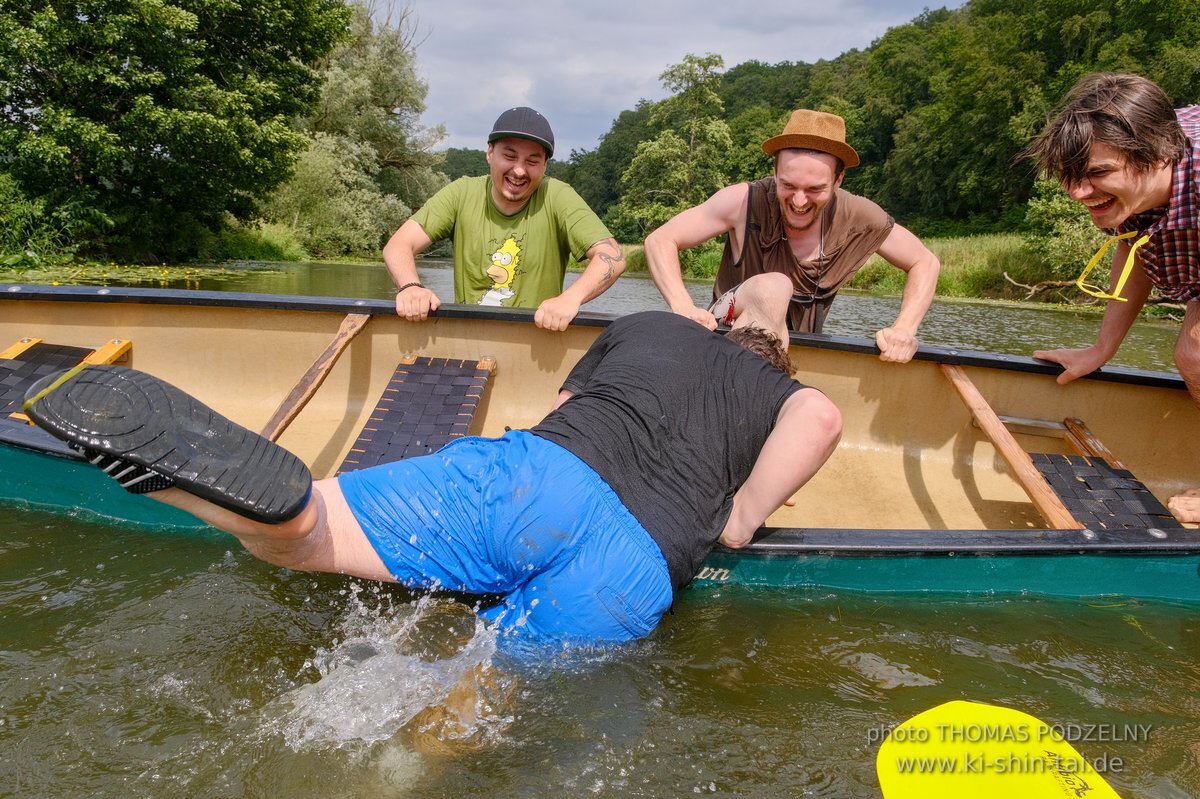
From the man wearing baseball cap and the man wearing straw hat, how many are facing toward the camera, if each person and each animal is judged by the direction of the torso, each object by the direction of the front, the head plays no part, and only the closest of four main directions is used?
2

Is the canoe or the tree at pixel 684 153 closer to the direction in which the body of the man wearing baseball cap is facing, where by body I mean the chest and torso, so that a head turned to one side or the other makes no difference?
the canoe

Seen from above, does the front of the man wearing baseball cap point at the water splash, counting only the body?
yes

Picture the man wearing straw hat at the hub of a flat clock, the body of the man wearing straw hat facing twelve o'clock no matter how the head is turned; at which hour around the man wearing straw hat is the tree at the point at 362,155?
The tree is roughly at 5 o'clock from the man wearing straw hat.

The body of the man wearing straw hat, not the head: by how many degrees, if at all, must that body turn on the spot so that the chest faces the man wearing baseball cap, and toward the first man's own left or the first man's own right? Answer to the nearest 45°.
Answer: approximately 90° to the first man's own right

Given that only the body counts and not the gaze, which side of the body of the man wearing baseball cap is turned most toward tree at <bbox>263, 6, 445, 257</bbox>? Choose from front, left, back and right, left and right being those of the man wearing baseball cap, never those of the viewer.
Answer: back

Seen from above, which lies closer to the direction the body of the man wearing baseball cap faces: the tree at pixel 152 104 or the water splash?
the water splash

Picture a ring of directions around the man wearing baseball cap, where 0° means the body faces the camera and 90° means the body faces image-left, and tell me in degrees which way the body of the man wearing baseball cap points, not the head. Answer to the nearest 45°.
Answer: approximately 0°

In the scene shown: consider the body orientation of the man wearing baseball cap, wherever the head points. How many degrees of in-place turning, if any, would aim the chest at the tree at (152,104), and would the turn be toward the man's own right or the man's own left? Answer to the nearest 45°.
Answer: approximately 135° to the man's own right
